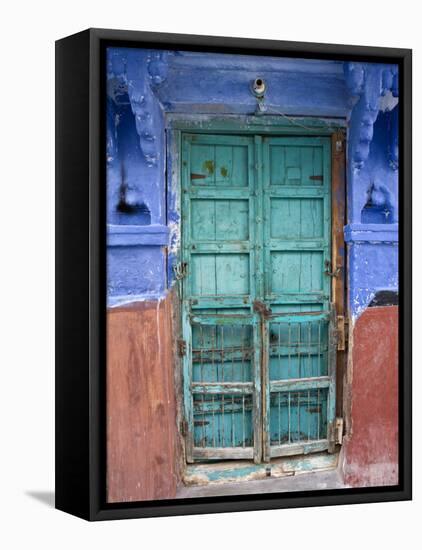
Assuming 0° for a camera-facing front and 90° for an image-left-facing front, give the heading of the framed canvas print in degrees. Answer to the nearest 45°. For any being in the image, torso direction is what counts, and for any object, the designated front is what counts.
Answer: approximately 315°
